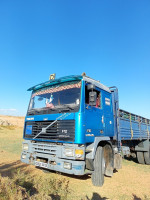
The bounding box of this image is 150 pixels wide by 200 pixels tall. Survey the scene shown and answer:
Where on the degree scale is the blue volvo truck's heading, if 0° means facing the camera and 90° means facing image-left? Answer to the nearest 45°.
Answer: approximately 45°
